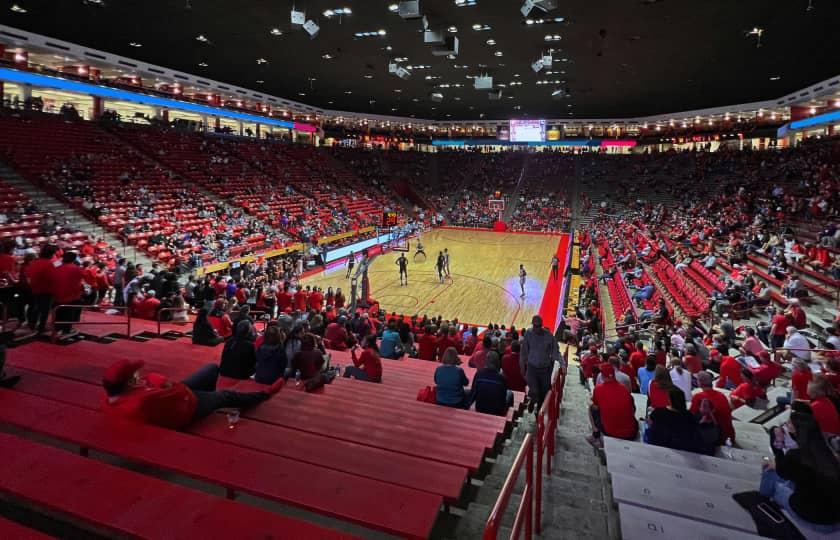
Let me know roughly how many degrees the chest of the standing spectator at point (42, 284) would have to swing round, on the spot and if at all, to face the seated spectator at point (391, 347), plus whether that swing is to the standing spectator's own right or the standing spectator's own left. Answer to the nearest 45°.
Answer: approximately 45° to the standing spectator's own right

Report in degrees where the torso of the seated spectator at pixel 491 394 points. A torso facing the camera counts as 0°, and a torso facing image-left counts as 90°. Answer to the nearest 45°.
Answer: approximately 180°

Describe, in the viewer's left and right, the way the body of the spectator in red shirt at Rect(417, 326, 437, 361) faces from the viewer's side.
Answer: facing away from the viewer

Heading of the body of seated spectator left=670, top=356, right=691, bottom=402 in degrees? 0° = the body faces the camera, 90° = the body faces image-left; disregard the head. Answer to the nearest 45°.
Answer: approximately 135°

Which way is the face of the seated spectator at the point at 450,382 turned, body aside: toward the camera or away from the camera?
away from the camera

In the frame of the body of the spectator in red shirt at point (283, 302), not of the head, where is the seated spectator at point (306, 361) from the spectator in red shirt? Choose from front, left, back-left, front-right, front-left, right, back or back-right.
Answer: back

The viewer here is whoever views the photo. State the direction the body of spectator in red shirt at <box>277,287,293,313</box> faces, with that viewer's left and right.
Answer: facing away from the viewer

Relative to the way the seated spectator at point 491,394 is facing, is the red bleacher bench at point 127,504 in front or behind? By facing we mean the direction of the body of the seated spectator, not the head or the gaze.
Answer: behind

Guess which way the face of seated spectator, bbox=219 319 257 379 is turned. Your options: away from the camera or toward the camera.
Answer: away from the camera

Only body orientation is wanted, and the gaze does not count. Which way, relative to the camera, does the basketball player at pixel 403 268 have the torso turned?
away from the camera

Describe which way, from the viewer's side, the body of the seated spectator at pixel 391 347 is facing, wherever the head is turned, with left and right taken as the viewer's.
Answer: facing away from the viewer

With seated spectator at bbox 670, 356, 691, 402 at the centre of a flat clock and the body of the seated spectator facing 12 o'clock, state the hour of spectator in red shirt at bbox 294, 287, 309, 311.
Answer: The spectator in red shirt is roughly at 11 o'clock from the seated spectator.

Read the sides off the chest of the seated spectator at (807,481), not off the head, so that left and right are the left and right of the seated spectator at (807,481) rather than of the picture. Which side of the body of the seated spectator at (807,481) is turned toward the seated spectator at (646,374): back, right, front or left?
front
